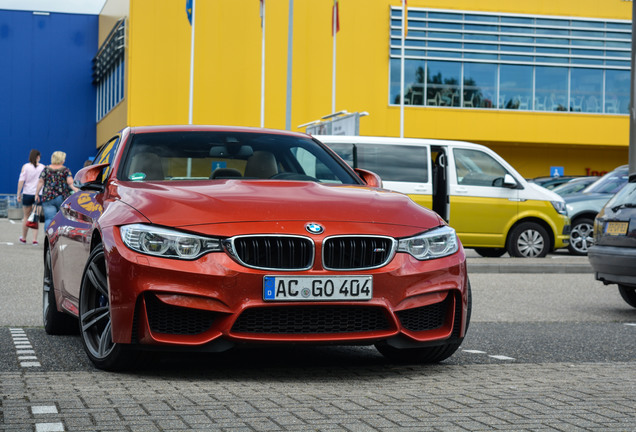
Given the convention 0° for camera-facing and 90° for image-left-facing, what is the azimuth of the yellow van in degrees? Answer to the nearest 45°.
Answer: approximately 270°

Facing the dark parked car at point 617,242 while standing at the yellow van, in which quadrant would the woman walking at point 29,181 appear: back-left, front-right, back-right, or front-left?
back-right

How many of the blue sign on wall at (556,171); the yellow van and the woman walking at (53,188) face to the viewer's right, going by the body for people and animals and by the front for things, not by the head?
1

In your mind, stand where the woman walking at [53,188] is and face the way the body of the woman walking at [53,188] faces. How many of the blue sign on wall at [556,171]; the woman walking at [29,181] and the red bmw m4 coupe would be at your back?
1

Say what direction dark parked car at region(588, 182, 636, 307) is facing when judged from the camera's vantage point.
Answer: facing away from the viewer and to the right of the viewer

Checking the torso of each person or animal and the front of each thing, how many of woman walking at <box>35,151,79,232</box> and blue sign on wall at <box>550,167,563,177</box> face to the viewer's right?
0

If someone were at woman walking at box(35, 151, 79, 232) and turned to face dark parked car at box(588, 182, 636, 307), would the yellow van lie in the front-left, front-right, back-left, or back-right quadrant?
front-left

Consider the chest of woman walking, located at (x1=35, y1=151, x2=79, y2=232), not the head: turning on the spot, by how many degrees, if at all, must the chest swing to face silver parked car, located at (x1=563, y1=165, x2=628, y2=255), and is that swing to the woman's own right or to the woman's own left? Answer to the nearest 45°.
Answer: approximately 90° to the woman's own right

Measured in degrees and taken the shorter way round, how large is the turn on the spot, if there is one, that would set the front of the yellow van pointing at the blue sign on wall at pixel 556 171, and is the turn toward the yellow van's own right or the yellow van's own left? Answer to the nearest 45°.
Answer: approximately 90° to the yellow van's own left

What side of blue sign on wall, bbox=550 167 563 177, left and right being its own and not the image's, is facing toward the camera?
front

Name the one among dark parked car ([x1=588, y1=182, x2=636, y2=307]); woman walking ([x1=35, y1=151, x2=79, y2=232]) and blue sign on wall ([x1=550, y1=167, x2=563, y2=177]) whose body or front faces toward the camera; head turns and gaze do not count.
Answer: the blue sign on wall

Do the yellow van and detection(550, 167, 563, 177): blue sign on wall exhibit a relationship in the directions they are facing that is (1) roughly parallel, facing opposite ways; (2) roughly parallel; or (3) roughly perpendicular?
roughly perpendicular

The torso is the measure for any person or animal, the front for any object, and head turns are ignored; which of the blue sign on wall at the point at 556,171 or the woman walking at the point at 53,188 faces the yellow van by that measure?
the blue sign on wall

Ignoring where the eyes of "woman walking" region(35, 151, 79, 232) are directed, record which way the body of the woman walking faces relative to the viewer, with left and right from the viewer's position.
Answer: facing away from the viewer

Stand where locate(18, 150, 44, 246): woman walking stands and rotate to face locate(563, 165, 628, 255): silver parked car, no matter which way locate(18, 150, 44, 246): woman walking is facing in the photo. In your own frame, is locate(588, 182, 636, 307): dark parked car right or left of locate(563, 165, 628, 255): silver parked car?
right

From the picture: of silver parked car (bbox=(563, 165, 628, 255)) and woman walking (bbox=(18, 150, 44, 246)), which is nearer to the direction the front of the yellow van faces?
the silver parked car
